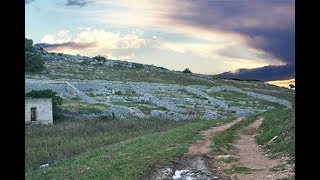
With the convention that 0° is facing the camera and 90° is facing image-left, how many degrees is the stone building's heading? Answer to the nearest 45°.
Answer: approximately 0°
